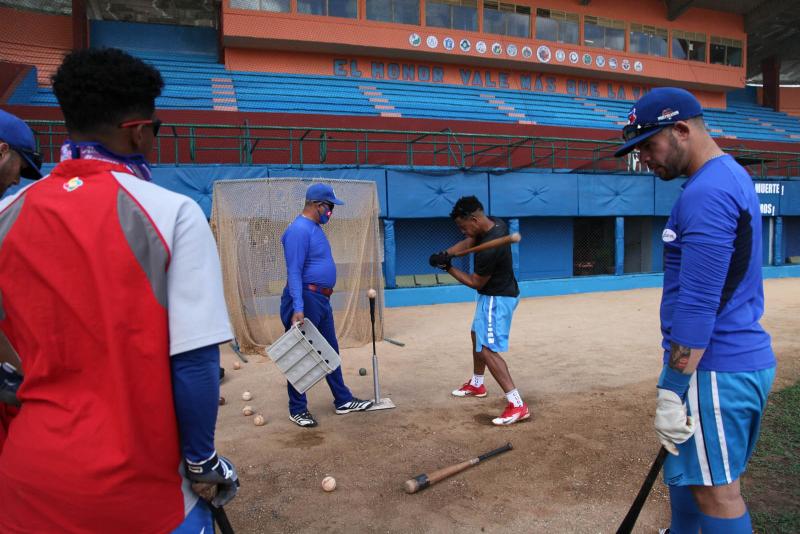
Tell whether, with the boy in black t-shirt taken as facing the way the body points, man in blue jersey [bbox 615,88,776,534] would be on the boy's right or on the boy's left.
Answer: on the boy's left

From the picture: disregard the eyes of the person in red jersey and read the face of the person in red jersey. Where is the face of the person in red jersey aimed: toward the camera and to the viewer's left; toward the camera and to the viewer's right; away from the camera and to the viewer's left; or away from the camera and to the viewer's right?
away from the camera and to the viewer's right

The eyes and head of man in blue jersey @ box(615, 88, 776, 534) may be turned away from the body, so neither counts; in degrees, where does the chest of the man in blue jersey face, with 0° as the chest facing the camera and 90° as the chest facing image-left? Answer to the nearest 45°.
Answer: approximately 90°

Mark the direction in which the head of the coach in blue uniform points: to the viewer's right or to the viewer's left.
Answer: to the viewer's right

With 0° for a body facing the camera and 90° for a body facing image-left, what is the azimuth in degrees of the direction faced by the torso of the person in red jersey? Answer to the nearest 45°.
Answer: approximately 225°
